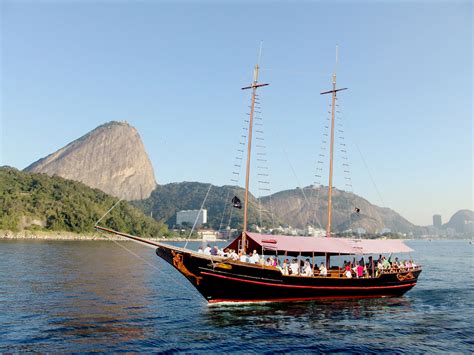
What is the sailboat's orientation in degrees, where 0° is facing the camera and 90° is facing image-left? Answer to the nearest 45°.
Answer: approximately 90°
